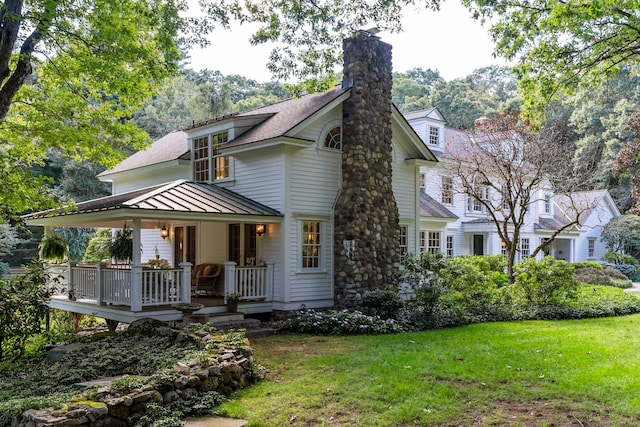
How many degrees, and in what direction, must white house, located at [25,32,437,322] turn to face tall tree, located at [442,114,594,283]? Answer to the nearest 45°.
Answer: approximately 180°

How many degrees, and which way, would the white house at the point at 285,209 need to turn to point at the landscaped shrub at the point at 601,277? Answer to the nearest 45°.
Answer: approximately 180°

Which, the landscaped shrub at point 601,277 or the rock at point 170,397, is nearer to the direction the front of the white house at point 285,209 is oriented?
the rock

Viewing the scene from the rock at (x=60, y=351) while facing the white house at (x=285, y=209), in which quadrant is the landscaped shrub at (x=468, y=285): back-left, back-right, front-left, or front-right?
front-right

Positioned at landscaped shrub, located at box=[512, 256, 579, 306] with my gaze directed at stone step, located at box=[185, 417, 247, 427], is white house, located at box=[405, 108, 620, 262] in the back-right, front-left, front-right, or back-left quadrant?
back-right

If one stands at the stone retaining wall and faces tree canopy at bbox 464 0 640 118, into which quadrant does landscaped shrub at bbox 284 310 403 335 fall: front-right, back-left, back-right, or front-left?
front-left

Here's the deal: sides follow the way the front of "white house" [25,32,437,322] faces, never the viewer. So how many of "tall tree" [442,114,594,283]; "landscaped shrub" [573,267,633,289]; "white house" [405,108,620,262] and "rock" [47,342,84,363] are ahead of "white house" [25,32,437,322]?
1

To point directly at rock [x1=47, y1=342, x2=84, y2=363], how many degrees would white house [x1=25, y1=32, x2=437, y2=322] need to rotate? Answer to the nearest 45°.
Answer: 0° — it already faces it

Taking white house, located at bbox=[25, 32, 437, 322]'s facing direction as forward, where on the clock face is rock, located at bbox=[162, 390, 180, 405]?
The rock is roughly at 11 o'clock from the white house.

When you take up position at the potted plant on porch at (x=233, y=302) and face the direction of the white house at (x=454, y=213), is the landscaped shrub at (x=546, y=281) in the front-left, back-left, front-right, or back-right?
front-right
